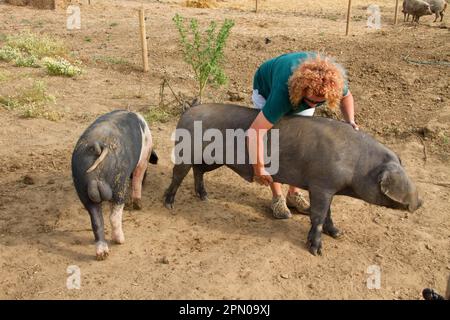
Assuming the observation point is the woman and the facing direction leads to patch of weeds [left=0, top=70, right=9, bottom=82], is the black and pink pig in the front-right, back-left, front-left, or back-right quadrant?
front-left

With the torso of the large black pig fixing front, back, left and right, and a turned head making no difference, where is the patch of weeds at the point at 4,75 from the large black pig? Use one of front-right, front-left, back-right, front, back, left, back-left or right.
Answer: back

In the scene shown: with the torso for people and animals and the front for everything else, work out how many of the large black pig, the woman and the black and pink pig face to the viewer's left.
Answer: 0

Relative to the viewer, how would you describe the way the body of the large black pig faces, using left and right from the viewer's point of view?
facing the viewer and to the right of the viewer

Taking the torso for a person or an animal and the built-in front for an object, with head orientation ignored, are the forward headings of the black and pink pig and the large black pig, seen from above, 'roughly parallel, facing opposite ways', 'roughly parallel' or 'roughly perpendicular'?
roughly perpendicular

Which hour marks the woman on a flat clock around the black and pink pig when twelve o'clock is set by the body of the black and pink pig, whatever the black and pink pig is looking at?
The woman is roughly at 2 o'clock from the black and pink pig.

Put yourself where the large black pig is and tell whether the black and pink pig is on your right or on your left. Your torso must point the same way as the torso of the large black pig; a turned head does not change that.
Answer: on your right

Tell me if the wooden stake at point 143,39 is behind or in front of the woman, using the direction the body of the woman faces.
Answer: behind

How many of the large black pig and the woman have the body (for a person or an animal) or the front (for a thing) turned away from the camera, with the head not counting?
0
